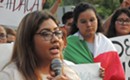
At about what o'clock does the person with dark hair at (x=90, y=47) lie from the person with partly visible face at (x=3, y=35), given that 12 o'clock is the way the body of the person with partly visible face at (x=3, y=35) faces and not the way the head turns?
the person with dark hair at (x=90, y=47) is roughly at 10 o'clock from the person with partly visible face at (x=3, y=35).

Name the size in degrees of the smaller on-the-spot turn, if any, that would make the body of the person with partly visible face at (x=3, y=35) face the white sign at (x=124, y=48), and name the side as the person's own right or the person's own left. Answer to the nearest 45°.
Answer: approximately 90° to the person's own left

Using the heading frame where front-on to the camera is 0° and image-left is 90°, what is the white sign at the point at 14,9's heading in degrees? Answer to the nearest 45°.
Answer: approximately 0°

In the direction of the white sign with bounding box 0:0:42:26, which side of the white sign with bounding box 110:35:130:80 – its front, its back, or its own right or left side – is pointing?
right

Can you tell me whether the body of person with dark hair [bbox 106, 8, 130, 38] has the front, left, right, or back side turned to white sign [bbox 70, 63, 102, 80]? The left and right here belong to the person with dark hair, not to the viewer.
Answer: front
